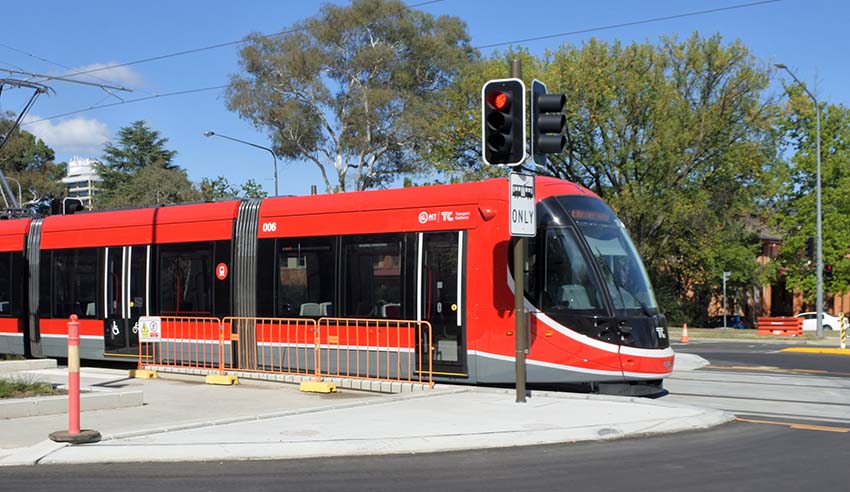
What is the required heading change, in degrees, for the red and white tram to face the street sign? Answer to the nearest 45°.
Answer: approximately 45° to its right

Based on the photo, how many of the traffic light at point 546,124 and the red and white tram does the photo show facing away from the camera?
0

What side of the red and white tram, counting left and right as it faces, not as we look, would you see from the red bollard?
right

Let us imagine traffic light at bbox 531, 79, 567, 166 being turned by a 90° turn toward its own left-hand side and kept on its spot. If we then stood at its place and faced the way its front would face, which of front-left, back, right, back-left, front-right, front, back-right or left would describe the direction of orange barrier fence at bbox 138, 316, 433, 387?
front-left

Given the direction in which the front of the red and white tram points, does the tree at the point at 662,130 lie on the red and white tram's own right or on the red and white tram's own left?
on the red and white tram's own left

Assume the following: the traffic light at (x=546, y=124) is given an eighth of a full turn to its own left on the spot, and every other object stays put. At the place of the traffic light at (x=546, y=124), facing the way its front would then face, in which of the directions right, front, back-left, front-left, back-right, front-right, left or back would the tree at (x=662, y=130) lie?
front-left

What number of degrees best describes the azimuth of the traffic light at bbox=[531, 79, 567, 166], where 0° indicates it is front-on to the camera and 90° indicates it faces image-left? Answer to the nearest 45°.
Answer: approximately 270°
